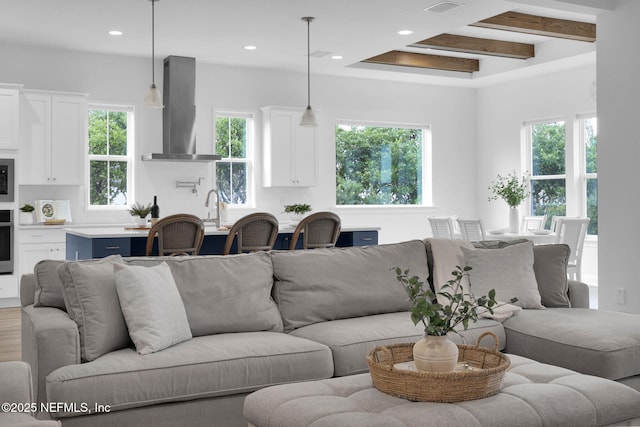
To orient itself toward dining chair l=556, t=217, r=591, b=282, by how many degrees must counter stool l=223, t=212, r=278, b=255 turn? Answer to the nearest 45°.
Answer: approximately 135° to its right

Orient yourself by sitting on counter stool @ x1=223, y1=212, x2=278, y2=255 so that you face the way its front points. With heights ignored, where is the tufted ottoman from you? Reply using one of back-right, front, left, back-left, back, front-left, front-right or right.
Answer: back-left

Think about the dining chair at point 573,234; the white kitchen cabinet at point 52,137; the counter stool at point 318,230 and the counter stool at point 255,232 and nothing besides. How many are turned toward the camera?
1

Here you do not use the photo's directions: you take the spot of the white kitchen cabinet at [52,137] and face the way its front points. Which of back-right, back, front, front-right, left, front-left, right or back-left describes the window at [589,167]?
left

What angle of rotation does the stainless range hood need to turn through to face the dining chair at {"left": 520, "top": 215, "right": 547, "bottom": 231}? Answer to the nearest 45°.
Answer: approximately 90° to its left

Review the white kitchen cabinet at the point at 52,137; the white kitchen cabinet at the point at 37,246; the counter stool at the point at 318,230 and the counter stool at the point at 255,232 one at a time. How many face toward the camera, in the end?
2

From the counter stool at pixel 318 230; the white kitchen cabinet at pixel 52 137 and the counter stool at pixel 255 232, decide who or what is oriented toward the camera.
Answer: the white kitchen cabinet

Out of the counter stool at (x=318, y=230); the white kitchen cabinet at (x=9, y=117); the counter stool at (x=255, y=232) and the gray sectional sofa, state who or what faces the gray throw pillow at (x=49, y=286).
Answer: the white kitchen cabinet

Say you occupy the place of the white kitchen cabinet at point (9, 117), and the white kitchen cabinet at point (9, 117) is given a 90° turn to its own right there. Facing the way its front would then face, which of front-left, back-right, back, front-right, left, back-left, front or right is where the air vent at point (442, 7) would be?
back-left

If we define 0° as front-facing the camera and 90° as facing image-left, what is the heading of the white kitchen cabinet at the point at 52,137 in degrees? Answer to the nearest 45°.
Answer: approximately 0°

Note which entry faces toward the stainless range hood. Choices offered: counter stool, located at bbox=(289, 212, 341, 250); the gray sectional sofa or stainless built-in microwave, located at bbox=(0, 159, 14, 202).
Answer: the counter stool
